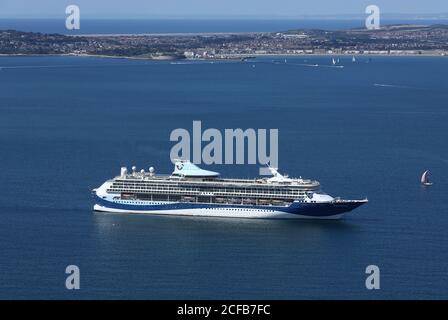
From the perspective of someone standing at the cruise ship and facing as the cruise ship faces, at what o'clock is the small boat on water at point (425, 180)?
The small boat on water is roughly at 11 o'clock from the cruise ship.

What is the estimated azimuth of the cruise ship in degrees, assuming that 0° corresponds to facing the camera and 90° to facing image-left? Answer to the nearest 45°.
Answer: approximately 270°
